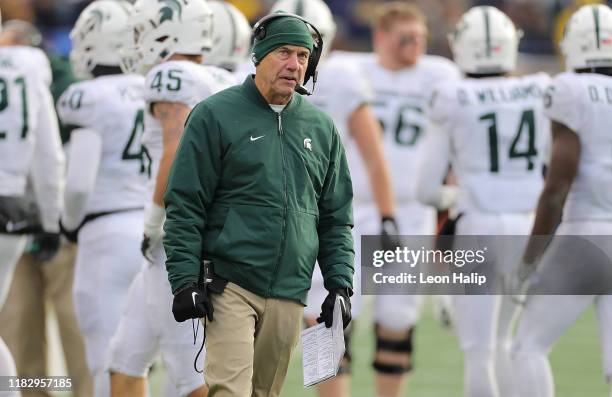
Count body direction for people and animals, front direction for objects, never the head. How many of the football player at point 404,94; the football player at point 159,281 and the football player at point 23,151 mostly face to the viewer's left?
1

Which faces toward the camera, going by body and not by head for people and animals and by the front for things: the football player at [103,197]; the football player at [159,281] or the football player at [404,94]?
the football player at [404,94]

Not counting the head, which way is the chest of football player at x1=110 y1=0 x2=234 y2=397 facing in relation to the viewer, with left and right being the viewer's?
facing to the left of the viewer

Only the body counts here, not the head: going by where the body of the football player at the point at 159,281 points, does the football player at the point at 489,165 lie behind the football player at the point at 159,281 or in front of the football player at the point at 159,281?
behind

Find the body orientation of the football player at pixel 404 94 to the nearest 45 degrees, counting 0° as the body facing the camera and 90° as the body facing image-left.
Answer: approximately 0°

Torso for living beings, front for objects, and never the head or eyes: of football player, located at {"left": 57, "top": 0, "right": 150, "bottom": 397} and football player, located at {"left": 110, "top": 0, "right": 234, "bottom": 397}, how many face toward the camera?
0

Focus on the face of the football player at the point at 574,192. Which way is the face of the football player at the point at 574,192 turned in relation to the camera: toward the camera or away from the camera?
away from the camera

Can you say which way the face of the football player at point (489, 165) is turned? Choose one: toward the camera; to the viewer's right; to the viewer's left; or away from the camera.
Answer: away from the camera

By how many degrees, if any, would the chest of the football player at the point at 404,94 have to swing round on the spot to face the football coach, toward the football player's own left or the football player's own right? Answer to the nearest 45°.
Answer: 0° — they already face them

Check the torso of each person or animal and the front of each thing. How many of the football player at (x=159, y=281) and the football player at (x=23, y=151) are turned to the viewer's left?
1
